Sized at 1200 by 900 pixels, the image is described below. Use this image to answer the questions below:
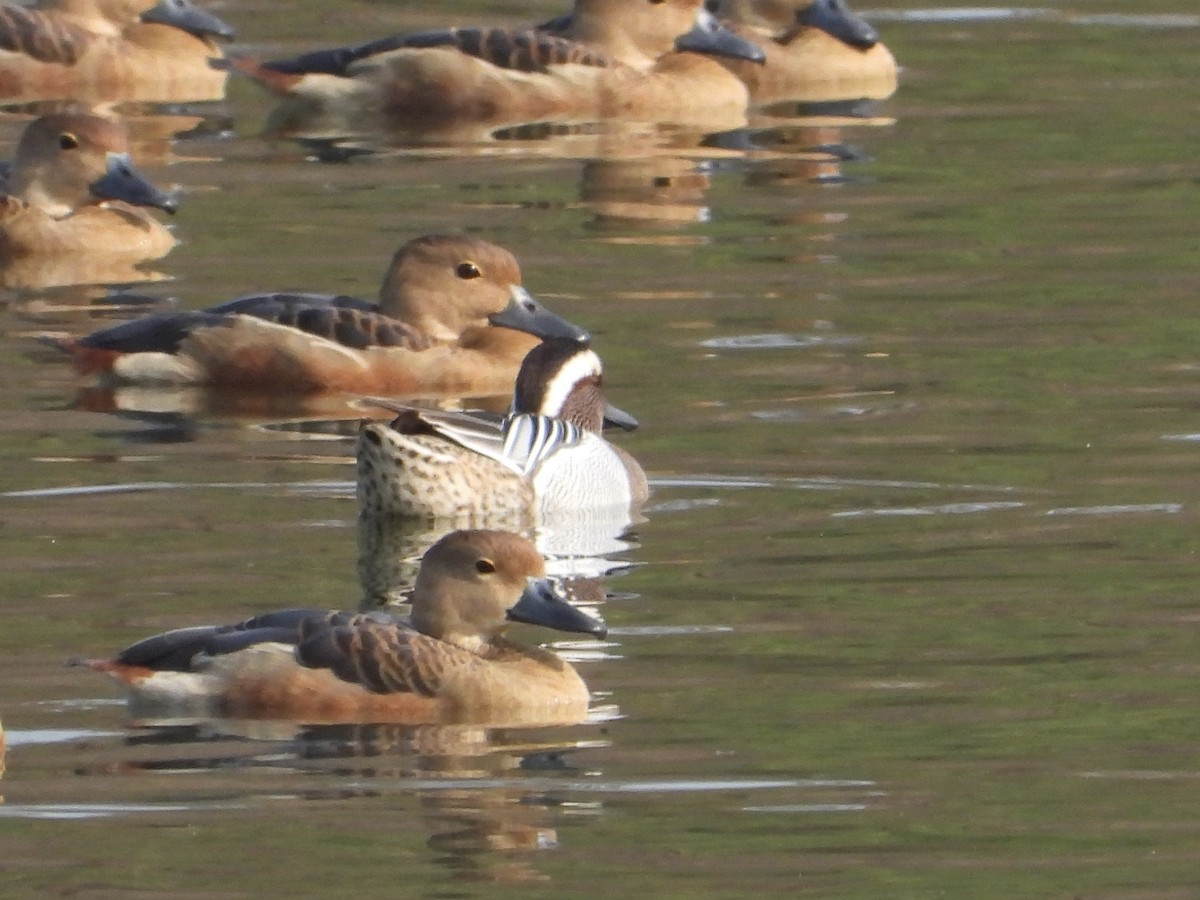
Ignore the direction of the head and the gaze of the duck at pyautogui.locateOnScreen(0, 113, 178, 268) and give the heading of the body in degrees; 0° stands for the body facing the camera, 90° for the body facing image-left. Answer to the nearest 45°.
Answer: approximately 270°

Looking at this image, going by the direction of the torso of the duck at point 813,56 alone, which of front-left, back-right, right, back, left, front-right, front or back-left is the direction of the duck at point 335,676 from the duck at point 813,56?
right

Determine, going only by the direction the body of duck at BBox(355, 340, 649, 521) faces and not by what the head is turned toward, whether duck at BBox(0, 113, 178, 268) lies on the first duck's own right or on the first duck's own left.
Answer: on the first duck's own left

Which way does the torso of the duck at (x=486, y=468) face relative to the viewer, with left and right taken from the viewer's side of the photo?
facing away from the viewer and to the right of the viewer

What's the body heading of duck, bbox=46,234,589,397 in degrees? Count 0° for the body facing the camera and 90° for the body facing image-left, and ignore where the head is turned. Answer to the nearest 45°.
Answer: approximately 270°

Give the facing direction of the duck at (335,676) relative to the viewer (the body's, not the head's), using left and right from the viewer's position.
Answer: facing to the right of the viewer

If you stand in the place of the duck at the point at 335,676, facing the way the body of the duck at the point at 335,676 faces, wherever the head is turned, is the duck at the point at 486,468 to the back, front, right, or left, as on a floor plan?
left

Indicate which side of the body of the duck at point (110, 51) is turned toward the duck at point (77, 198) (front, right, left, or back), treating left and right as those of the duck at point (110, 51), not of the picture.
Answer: right

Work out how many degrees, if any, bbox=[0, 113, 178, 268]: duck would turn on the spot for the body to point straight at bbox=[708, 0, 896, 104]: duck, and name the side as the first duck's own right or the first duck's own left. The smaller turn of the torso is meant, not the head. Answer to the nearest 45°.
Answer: approximately 45° to the first duck's own left

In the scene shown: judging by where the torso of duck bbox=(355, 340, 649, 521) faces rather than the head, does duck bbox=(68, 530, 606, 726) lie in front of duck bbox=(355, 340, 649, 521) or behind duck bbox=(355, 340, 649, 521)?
behind

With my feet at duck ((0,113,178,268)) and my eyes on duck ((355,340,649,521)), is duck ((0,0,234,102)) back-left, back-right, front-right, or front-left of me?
back-left

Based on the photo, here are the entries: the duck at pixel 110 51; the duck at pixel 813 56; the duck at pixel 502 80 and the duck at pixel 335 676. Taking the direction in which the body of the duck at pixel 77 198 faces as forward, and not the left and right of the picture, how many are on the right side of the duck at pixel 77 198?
1

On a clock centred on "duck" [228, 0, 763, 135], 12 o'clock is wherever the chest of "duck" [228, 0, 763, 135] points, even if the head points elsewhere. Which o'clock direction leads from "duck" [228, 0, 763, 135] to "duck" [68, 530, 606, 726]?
"duck" [68, 530, 606, 726] is roughly at 3 o'clock from "duck" [228, 0, 763, 135].

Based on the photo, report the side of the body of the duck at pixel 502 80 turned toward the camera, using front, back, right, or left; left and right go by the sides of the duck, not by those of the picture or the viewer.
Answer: right

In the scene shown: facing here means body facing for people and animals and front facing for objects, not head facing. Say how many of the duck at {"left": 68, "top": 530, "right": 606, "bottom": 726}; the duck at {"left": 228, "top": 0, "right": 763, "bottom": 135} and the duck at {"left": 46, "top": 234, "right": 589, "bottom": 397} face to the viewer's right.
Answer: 3
